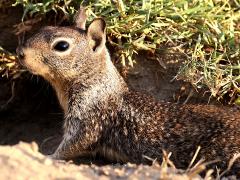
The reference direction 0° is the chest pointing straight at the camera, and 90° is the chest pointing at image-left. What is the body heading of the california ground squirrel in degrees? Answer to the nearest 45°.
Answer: approximately 90°
